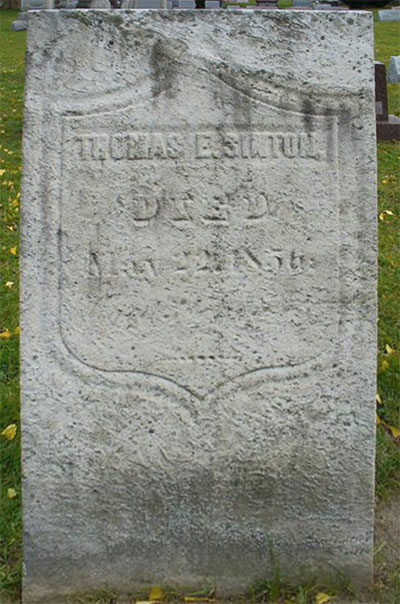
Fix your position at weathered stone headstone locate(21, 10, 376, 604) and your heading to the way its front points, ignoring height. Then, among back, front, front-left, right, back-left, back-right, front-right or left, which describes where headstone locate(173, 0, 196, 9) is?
back

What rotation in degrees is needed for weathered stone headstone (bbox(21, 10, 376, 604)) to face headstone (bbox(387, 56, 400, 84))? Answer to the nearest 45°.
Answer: approximately 180°

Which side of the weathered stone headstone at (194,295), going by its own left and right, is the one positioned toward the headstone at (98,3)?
back

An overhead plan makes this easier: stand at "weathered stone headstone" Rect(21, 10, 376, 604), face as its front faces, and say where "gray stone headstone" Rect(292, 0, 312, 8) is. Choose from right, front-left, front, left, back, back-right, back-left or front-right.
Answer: back

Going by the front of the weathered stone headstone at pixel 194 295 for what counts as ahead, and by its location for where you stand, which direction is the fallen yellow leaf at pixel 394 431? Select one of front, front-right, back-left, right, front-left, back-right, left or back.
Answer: back-left

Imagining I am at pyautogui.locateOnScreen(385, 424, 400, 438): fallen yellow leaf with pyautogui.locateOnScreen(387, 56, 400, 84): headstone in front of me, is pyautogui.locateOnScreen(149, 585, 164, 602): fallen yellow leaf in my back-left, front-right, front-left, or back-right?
back-left

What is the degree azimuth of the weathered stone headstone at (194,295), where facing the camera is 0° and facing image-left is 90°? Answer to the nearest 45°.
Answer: approximately 0°

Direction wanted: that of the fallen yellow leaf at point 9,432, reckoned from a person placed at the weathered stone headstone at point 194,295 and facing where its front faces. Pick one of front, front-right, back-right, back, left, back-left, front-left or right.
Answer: back-right

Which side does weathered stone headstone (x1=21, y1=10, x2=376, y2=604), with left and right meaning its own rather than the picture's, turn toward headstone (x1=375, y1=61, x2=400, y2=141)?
back
